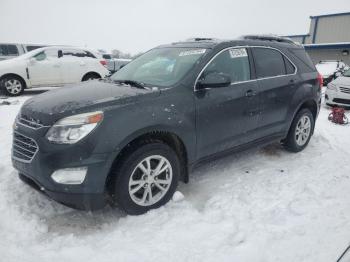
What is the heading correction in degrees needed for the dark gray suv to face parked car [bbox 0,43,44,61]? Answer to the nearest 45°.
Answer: approximately 90° to its right

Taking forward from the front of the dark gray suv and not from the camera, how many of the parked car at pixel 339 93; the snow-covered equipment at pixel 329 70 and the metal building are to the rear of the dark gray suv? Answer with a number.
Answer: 3

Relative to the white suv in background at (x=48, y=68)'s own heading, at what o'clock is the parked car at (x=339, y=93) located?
The parked car is roughly at 7 o'clock from the white suv in background.

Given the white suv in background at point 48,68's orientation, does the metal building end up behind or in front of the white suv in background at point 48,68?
behind

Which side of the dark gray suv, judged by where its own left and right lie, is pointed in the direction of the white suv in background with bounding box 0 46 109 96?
right

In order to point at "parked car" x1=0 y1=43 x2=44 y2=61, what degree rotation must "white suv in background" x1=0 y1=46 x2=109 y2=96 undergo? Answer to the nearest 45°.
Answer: approximately 90° to its right

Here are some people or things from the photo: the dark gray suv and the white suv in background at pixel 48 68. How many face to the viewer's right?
0

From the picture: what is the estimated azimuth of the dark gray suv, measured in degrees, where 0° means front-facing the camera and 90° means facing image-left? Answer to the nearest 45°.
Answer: approximately 45°

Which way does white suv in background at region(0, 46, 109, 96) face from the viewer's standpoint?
to the viewer's left

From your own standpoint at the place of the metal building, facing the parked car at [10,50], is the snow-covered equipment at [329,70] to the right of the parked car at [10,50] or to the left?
left

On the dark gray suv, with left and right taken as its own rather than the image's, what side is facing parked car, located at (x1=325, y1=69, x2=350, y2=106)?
back
